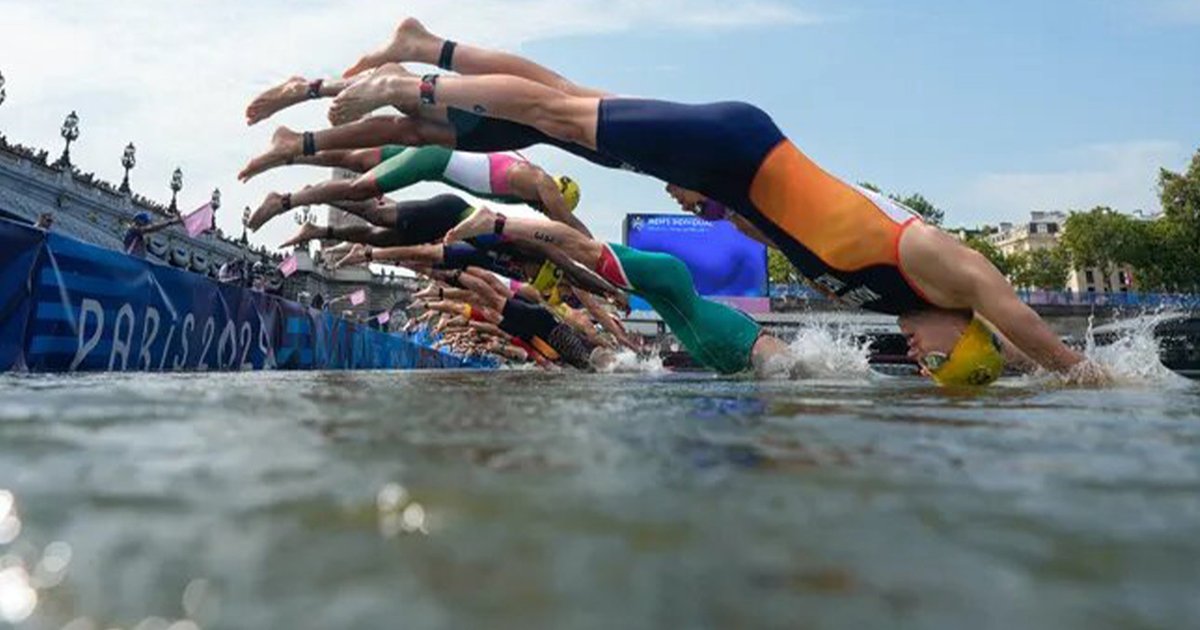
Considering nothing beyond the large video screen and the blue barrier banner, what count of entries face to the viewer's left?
0

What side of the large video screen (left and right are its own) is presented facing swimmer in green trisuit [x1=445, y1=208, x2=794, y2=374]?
front

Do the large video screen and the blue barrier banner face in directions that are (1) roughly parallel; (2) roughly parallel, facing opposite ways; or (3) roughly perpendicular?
roughly perpendicular

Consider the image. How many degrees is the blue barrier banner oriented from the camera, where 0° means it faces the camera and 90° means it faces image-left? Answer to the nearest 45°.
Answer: approximately 315°

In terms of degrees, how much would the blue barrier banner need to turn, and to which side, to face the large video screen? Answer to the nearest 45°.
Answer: approximately 90° to its left

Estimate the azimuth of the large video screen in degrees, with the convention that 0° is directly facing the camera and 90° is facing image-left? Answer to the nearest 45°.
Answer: approximately 0°

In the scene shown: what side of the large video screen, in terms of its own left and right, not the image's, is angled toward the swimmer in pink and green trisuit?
front
